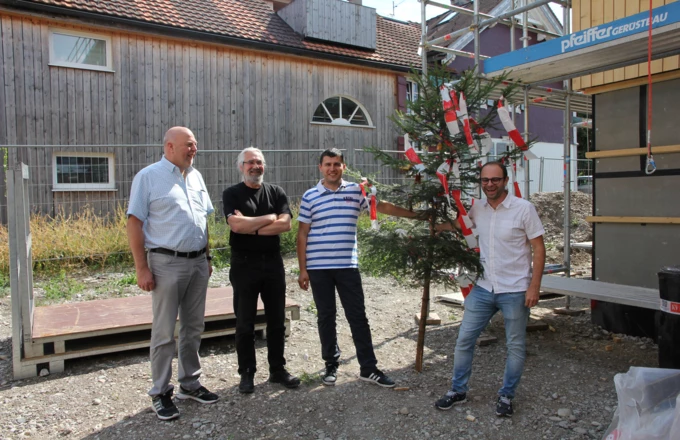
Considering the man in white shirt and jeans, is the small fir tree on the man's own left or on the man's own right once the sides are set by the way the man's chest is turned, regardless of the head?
on the man's own right

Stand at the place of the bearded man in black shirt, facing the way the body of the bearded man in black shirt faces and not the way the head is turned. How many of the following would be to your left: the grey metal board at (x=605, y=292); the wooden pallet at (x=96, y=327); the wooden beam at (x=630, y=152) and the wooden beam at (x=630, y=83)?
3

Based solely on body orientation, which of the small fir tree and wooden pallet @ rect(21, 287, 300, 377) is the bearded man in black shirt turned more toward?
the small fir tree

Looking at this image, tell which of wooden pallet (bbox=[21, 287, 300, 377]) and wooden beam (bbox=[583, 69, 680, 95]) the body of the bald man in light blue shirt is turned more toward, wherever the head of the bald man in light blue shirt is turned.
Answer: the wooden beam

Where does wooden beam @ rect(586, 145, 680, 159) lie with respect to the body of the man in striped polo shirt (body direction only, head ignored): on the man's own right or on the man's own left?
on the man's own left

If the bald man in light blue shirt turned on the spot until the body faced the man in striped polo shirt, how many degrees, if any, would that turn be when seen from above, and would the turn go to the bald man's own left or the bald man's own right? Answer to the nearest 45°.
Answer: approximately 45° to the bald man's own left

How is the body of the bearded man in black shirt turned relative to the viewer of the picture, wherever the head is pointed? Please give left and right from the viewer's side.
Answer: facing the viewer

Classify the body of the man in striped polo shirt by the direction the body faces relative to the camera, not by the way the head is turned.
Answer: toward the camera

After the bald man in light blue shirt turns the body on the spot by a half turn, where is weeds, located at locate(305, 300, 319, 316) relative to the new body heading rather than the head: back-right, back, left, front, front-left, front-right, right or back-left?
right

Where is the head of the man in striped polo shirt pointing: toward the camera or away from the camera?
toward the camera

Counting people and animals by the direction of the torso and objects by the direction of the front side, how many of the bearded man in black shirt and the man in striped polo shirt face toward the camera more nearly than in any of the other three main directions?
2

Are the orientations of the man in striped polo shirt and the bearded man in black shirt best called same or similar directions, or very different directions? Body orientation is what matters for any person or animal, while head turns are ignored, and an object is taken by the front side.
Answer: same or similar directions

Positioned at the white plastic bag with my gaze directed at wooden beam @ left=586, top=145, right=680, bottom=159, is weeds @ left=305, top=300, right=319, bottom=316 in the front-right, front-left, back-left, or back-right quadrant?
front-left

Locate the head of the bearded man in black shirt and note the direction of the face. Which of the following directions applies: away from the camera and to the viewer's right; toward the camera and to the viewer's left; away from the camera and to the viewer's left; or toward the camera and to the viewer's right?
toward the camera and to the viewer's right

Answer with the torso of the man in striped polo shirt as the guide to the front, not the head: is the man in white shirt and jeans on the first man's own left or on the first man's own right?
on the first man's own left
